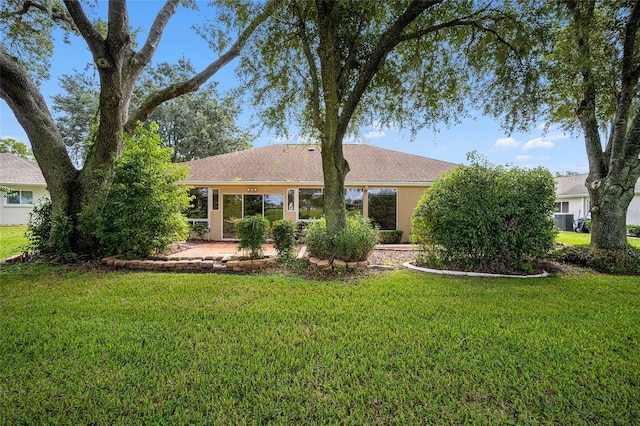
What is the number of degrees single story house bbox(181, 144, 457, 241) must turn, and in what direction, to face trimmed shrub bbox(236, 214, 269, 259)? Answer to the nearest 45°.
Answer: approximately 180°

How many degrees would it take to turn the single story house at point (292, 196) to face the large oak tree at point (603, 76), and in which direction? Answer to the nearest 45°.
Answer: approximately 135° to its right

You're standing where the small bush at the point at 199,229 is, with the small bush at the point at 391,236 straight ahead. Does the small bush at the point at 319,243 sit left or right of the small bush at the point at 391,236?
right

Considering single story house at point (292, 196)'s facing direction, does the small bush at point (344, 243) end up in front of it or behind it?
behind

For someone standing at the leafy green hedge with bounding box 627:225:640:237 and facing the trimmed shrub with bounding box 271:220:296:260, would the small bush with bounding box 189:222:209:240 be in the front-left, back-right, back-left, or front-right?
front-right

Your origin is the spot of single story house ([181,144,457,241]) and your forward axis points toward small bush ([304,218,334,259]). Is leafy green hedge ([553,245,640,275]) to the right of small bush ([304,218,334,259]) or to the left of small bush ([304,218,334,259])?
left

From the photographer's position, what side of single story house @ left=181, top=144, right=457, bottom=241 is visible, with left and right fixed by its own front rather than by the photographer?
back
